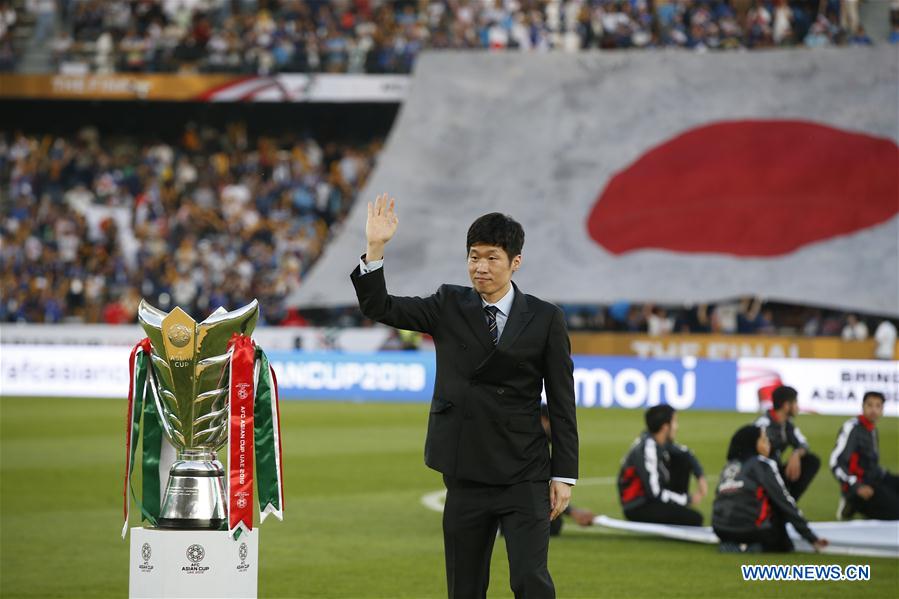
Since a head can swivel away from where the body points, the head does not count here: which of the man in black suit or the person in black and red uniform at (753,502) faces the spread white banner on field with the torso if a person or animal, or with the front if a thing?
the person in black and red uniform

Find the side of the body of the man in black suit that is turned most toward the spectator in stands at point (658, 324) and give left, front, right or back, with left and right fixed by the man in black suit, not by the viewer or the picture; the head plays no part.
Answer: back

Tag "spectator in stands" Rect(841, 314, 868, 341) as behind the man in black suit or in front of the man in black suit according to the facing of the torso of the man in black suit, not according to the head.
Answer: behind
